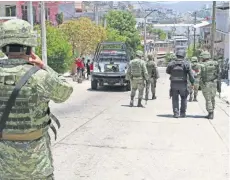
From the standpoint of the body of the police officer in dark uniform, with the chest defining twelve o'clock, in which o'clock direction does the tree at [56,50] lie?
The tree is roughly at 11 o'clock from the police officer in dark uniform.

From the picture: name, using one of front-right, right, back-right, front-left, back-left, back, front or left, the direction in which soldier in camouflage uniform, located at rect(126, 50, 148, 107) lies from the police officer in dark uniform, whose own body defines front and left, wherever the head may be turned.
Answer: front-left

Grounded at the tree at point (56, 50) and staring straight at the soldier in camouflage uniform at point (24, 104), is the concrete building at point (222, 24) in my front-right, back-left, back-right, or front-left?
back-left

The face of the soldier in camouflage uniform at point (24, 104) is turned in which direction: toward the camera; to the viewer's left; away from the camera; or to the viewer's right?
away from the camera

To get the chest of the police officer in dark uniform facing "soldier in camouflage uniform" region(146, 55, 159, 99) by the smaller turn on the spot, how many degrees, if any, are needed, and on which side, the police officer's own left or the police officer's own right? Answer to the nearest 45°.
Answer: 0° — they already face them

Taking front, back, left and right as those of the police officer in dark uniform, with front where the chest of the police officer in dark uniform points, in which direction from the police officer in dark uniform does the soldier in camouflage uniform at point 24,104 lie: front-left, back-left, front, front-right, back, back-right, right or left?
back

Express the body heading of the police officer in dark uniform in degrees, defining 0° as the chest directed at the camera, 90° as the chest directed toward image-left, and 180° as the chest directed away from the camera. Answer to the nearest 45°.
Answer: approximately 180°

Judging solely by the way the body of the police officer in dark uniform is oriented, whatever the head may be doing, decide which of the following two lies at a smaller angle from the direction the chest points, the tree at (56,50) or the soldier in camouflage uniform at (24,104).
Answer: the tree

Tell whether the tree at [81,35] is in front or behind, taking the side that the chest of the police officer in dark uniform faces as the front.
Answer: in front
